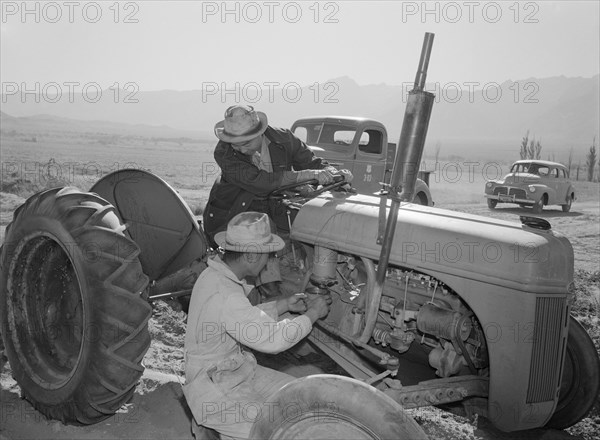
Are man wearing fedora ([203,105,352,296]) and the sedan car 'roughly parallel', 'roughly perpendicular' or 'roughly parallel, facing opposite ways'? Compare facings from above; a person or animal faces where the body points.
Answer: roughly perpendicular

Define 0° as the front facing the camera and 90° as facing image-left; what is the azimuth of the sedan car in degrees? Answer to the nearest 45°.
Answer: approximately 45°

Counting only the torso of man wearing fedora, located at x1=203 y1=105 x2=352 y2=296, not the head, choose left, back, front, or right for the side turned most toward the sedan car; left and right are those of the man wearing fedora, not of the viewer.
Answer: left

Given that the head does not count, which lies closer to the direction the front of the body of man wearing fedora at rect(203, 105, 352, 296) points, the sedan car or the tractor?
the tractor

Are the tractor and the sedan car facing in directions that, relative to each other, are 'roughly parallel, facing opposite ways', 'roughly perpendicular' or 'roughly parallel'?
roughly perpendicular

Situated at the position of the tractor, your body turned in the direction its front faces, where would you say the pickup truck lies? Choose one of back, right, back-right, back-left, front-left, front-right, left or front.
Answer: back-left

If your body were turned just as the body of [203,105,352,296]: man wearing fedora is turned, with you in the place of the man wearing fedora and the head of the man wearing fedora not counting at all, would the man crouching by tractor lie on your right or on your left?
on your right

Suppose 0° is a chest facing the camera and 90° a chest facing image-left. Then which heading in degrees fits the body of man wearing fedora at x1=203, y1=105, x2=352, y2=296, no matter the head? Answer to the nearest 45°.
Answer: approximately 315°

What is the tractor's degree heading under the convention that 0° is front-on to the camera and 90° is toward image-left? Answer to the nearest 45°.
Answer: approximately 315°

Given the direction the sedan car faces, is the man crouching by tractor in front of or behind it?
in front

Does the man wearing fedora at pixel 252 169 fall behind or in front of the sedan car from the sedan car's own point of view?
in front
